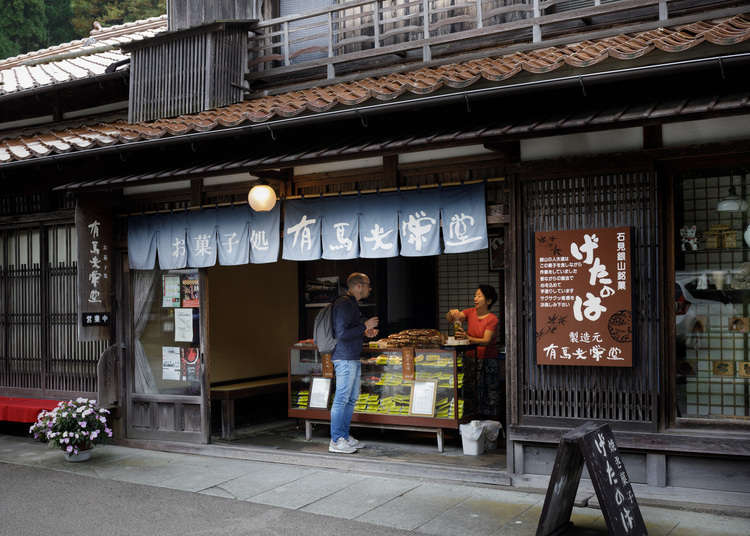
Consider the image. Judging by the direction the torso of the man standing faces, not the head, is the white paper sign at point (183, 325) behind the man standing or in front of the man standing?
behind

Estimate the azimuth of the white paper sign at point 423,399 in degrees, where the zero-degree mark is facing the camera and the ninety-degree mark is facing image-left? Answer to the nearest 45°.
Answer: approximately 0°

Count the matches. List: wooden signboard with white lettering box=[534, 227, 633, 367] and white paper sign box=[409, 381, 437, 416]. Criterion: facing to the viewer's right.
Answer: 0

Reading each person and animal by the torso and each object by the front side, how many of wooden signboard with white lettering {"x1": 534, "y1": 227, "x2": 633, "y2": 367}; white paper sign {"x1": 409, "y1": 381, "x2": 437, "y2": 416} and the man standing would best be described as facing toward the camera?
2

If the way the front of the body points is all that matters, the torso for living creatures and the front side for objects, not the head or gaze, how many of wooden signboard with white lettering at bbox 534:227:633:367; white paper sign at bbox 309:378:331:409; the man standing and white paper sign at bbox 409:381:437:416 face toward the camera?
3

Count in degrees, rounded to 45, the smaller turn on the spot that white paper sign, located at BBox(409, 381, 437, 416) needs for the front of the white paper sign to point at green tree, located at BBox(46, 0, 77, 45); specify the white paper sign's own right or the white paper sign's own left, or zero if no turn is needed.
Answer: approximately 135° to the white paper sign's own right

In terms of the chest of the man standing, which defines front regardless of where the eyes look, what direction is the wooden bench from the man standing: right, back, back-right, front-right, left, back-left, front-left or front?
back-left

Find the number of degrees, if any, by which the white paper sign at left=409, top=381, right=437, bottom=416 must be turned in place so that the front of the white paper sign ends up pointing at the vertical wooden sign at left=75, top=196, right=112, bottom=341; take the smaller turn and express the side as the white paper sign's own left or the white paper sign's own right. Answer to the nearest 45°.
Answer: approximately 90° to the white paper sign's own right

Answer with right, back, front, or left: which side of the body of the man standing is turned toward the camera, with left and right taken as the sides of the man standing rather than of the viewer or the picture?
right

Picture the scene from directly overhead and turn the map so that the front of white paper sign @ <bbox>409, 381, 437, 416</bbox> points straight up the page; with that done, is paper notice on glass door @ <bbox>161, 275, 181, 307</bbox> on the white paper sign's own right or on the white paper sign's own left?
on the white paper sign's own right
